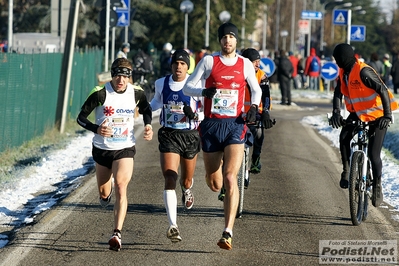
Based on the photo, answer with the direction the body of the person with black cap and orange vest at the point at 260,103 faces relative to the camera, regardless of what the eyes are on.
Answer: toward the camera

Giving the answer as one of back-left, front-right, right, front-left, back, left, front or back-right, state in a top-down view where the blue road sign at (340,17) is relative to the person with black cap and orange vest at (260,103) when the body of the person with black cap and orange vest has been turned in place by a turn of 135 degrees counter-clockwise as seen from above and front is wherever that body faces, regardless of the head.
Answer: front-left

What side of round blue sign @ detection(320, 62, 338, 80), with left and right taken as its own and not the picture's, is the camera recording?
front

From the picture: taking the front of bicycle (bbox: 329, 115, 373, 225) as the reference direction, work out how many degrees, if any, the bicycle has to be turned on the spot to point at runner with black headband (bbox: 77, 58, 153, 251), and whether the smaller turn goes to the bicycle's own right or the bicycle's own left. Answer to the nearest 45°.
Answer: approximately 45° to the bicycle's own right

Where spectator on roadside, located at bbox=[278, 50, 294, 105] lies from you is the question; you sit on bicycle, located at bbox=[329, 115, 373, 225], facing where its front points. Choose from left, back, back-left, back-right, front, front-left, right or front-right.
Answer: back

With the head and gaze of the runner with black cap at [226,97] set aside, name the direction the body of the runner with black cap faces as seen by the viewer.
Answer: toward the camera

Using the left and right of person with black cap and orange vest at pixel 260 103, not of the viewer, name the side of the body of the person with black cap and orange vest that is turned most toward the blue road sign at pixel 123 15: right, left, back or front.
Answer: back

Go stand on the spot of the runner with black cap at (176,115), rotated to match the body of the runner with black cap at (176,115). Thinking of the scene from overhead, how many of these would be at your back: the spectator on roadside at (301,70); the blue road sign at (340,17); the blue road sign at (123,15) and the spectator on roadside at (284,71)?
4

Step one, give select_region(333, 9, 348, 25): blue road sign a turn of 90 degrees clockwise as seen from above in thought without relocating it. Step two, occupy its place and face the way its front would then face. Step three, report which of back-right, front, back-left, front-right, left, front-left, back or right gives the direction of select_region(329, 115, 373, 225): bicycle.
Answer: left

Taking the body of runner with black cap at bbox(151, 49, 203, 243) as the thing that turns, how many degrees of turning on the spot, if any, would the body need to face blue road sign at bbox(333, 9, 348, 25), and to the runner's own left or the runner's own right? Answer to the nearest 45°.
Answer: approximately 180°

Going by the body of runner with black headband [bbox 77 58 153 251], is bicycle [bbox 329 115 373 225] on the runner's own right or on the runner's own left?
on the runner's own left

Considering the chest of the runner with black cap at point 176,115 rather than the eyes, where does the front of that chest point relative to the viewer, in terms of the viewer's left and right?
facing the viewer
